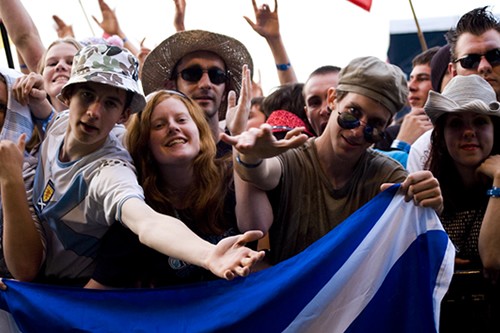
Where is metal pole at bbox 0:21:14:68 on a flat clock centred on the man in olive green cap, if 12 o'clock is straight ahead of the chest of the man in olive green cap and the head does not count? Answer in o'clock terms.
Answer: The metal pole is roughly at 4 o'clock from the man in olive green cap.

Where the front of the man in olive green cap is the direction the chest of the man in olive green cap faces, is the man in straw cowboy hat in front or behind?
behind

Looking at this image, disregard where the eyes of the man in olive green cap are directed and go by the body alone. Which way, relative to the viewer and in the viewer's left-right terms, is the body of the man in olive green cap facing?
facing the viewer

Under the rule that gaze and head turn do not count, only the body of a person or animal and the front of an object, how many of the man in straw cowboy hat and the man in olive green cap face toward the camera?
2

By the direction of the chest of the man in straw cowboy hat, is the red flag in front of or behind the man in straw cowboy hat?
behind

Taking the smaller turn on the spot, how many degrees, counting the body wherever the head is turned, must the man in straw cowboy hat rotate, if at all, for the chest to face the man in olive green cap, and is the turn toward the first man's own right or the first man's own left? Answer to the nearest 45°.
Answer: approximately 45° to the first man's own left

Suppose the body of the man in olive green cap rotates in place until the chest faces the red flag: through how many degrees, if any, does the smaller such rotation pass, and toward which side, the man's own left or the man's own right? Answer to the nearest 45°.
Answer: approximately 180°

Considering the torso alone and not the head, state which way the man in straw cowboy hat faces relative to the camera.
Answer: toward the camera

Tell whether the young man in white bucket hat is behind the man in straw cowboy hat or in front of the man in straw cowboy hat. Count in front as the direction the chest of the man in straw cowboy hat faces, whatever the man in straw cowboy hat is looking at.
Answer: in front

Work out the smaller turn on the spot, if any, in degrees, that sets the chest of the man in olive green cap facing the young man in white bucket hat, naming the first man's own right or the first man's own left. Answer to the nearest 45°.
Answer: approximately 90° to the first man's own right
